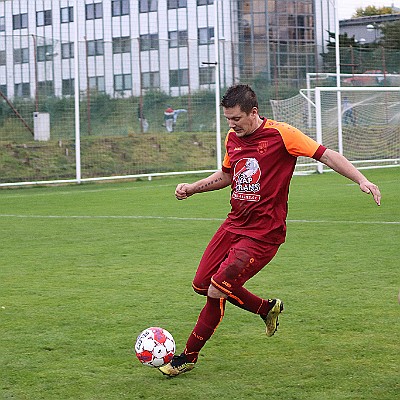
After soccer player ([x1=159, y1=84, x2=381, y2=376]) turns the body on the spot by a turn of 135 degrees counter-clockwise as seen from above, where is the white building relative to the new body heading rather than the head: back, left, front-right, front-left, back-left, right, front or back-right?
left

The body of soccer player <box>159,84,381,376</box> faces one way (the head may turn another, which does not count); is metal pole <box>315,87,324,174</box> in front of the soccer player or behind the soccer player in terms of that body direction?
behind

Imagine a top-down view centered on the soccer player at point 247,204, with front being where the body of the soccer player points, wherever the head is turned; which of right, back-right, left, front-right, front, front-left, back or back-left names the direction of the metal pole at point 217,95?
back-right

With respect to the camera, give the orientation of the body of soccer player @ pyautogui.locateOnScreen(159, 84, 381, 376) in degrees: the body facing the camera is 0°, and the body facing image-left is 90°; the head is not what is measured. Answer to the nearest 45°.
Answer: approximately 45°

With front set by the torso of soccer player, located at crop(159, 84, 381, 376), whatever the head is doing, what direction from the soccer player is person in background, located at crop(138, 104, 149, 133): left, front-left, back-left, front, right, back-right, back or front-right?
back-right

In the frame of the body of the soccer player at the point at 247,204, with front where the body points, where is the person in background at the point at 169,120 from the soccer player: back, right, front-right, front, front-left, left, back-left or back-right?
back-right

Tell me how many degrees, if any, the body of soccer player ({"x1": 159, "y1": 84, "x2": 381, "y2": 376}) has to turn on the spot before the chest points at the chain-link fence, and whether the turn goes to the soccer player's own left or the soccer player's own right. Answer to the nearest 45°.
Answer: approximately 135° to the soccer player's own right
